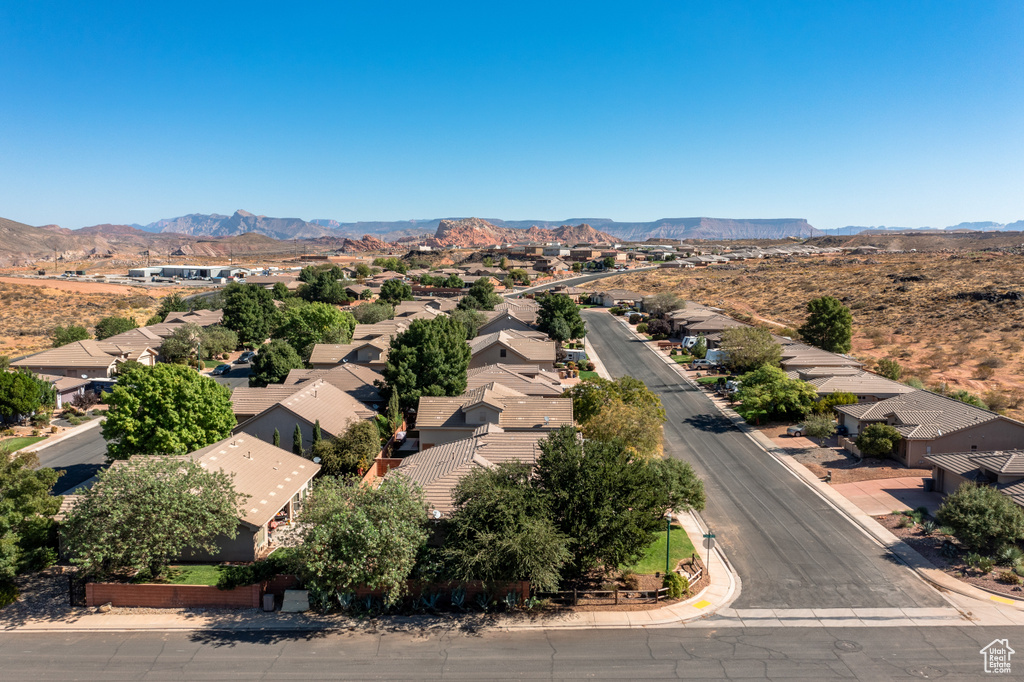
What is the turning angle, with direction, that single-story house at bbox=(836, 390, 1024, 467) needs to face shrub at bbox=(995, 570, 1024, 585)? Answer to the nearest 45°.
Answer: approximately 45° to its left

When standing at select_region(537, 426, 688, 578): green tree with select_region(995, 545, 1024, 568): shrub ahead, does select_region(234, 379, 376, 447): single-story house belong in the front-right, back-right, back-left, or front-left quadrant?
back-left

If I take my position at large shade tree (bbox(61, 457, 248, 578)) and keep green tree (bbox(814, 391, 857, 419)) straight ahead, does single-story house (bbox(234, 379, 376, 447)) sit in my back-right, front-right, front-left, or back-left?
front-left

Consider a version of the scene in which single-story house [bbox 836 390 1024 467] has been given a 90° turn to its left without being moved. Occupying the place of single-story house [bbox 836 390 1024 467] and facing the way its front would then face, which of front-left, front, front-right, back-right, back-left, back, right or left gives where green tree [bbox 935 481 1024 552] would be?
front-right

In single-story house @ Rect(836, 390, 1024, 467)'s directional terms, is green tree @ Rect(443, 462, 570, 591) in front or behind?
in front

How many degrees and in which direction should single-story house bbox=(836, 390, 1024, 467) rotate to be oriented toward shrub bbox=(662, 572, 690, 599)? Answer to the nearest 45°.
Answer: approximately 45° to its left

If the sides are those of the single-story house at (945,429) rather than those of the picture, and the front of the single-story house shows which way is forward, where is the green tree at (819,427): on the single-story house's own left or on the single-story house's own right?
on the single-story house's own right

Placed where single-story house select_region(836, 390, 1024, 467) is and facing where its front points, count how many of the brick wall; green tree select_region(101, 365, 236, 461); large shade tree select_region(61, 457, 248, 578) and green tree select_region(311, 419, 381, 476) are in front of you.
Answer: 4

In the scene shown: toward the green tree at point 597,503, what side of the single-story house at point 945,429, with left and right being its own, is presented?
front

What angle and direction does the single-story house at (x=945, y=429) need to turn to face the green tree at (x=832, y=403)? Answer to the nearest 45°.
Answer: approximately 90° to its right

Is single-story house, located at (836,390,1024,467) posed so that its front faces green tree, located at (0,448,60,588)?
yes

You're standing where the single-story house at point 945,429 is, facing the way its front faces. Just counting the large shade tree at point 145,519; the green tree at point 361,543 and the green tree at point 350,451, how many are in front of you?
3

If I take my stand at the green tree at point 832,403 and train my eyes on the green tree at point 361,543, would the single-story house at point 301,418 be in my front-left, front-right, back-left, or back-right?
front-right

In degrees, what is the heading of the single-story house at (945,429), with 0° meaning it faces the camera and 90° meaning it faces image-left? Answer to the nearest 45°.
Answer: approximately 45°

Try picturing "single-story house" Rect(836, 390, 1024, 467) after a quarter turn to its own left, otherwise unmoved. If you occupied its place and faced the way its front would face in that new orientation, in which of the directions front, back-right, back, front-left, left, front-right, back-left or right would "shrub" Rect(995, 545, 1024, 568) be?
front-right

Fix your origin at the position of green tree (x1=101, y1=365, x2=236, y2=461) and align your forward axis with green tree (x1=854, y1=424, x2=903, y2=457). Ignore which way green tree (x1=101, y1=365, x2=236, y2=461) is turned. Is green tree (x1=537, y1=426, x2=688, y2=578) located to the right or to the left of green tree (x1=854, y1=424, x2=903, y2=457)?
right

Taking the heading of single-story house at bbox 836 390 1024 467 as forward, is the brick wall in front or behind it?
in front
